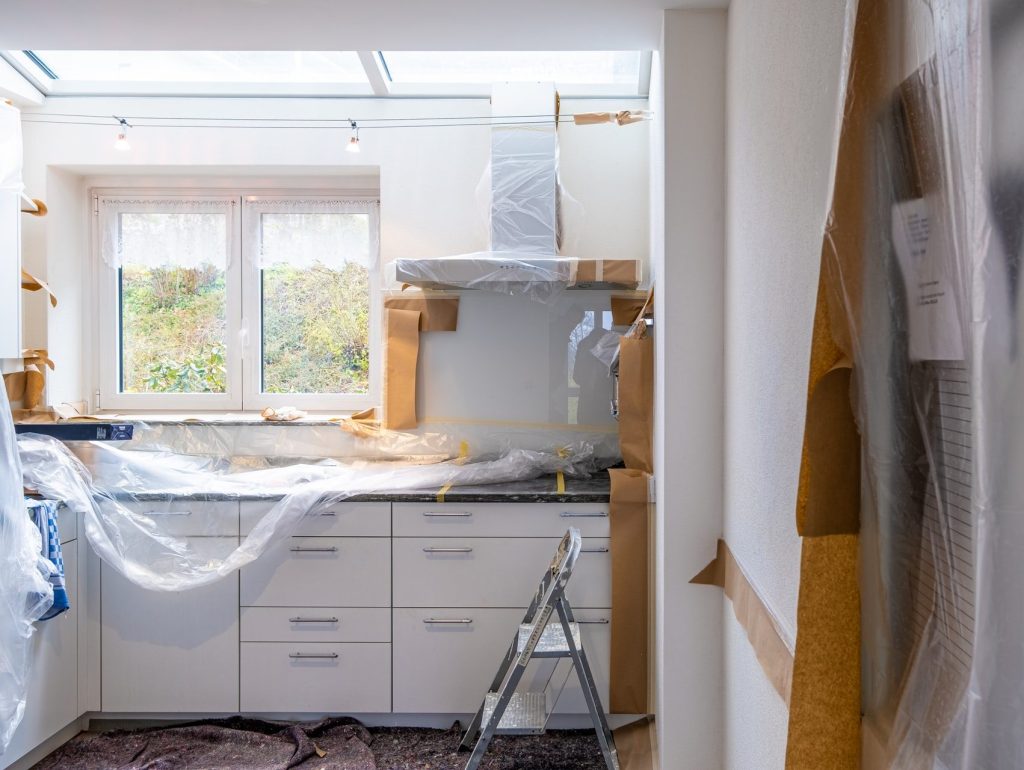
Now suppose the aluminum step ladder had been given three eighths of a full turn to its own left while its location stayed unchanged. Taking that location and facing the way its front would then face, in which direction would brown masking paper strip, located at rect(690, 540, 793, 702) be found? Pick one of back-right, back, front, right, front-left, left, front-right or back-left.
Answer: front

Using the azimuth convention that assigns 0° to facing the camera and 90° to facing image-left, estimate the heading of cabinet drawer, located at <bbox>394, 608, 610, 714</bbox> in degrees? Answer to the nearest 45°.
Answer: approximately 0°

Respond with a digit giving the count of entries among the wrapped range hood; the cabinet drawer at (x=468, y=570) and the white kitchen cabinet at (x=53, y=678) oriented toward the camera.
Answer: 2

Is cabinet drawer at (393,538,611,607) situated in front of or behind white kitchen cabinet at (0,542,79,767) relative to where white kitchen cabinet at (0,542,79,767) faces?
in front

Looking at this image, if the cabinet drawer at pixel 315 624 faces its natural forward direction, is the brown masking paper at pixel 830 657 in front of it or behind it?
in front

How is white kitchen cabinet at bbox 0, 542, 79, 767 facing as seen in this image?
to the viewer's right
